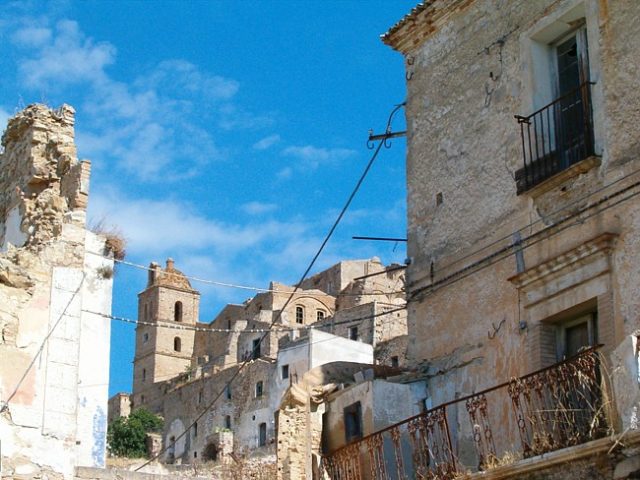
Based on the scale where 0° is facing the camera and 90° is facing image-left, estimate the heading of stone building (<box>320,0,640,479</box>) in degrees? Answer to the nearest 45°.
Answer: approximately 45°

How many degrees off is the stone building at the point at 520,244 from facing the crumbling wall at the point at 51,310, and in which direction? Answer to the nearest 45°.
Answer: approximately 45° to its right

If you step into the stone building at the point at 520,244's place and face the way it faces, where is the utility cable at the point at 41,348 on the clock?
The utility cable is roughly at 2 o'clock from the stone building.
